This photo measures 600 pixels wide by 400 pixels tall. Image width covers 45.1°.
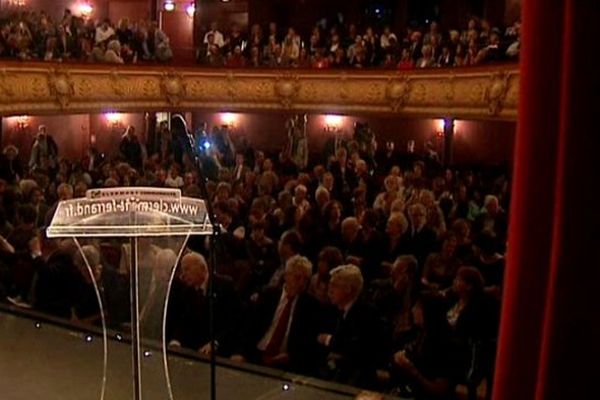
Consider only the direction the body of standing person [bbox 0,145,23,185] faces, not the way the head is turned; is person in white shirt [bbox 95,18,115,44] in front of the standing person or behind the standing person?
behind

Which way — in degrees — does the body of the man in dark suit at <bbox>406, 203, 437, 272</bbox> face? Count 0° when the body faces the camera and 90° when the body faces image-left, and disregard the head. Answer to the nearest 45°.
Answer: approximately 45°

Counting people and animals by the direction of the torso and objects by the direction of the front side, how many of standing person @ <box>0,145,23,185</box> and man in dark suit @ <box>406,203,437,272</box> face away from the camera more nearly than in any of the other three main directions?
0

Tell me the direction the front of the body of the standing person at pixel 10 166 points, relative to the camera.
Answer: toward the camera

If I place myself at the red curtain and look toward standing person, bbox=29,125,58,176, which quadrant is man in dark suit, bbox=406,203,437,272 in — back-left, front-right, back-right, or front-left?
front-right

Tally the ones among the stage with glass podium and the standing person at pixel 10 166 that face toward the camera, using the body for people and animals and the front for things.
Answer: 1

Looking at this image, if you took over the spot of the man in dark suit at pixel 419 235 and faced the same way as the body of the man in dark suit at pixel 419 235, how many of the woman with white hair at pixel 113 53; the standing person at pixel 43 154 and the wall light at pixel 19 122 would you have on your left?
0

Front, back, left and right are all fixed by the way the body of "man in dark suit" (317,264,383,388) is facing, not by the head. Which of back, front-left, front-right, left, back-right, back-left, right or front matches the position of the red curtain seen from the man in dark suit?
front-left

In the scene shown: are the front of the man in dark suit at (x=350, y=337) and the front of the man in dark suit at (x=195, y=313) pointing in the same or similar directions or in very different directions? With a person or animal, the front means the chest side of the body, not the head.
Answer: same or similar directions

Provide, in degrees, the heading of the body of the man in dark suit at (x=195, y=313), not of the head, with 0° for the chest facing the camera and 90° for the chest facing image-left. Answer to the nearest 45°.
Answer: approximately 45°

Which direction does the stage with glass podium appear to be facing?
away from the camera

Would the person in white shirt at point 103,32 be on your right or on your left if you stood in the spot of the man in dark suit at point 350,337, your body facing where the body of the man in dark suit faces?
on your right

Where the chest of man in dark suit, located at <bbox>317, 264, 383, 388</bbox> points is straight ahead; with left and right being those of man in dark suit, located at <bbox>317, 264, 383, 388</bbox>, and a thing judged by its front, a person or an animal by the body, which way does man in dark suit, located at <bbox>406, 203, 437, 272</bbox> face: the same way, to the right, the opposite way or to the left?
the same way

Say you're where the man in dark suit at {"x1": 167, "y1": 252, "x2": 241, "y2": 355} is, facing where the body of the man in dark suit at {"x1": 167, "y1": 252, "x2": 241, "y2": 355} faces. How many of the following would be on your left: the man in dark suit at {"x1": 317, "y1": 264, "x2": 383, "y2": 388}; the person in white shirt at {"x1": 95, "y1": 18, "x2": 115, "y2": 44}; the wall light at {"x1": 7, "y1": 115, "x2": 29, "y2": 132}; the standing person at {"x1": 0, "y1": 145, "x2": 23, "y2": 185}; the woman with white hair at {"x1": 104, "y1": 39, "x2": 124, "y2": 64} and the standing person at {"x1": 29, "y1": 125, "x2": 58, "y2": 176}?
1

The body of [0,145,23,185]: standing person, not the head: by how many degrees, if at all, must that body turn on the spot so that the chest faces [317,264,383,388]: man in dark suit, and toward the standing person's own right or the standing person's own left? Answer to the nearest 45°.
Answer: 0° — they already face them

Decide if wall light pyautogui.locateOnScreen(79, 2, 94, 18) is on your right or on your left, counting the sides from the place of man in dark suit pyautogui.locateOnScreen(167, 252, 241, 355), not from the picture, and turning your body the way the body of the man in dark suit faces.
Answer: on your right

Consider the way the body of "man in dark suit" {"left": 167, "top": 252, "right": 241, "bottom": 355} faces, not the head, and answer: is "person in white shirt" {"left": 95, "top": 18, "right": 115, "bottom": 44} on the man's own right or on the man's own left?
on the man's own right

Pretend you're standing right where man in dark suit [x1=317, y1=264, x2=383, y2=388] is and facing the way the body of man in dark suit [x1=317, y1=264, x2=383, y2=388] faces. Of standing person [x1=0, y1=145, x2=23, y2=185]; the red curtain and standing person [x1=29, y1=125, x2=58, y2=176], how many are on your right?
2

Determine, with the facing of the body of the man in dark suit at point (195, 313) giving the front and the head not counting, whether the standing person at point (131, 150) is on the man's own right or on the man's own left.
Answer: on the man's own right

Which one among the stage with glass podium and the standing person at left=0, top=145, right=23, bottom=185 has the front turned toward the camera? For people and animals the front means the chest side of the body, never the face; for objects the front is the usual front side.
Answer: the standing person

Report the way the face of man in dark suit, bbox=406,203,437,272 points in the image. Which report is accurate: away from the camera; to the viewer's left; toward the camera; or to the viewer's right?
toward the camera
